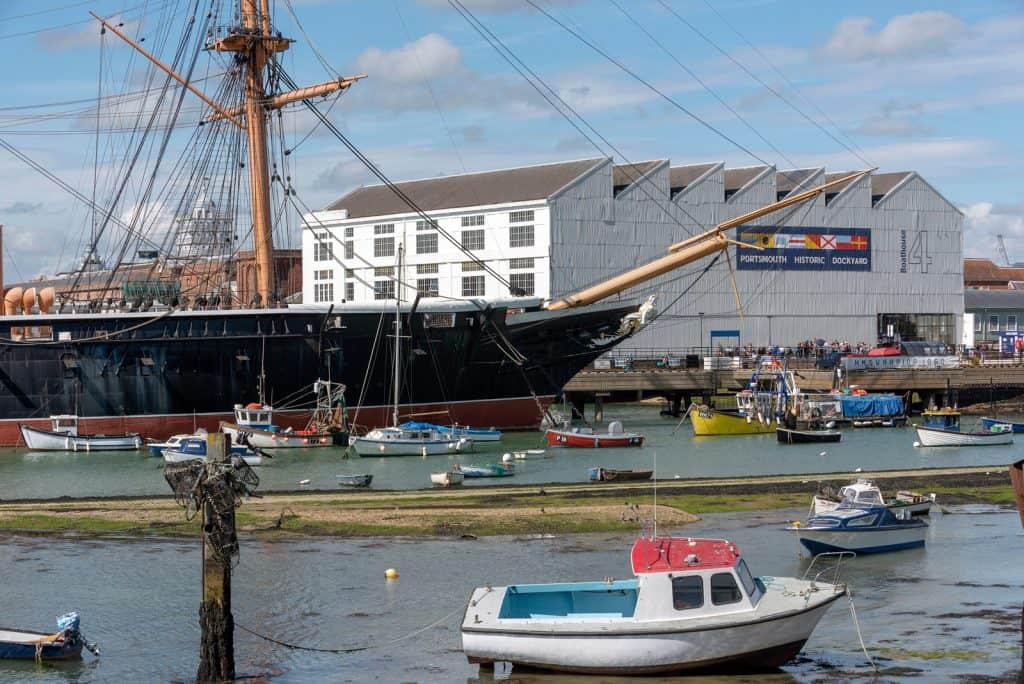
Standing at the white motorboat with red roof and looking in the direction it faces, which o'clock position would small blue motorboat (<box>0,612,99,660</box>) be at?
The small blue motorboat is roughly at 6 o'clock from the white motorboat with red roof.

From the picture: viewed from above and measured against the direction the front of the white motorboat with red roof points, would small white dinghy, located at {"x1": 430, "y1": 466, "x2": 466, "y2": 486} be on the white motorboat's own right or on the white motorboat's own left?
on the white motorboat's own left

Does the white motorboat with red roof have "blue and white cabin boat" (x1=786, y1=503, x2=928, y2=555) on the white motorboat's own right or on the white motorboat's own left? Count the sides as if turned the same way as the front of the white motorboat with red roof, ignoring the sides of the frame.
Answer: on the white motorboat's own left

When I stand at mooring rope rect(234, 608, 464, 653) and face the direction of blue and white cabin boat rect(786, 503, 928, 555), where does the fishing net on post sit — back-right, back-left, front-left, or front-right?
back-left

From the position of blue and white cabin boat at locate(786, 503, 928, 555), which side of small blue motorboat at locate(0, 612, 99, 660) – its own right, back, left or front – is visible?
back

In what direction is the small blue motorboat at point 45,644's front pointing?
to the viewer's left

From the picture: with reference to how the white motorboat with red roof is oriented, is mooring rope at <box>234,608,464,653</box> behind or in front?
behind

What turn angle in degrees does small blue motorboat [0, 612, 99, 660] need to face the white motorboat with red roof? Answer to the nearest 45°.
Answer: approximately 135° to its left

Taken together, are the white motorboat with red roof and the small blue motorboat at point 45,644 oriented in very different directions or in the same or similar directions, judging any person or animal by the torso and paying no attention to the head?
very different directions

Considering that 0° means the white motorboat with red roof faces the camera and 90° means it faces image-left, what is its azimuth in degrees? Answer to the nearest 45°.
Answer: approximately 270°

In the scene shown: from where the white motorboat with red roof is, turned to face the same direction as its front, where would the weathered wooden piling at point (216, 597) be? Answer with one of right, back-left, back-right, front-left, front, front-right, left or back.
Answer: back
